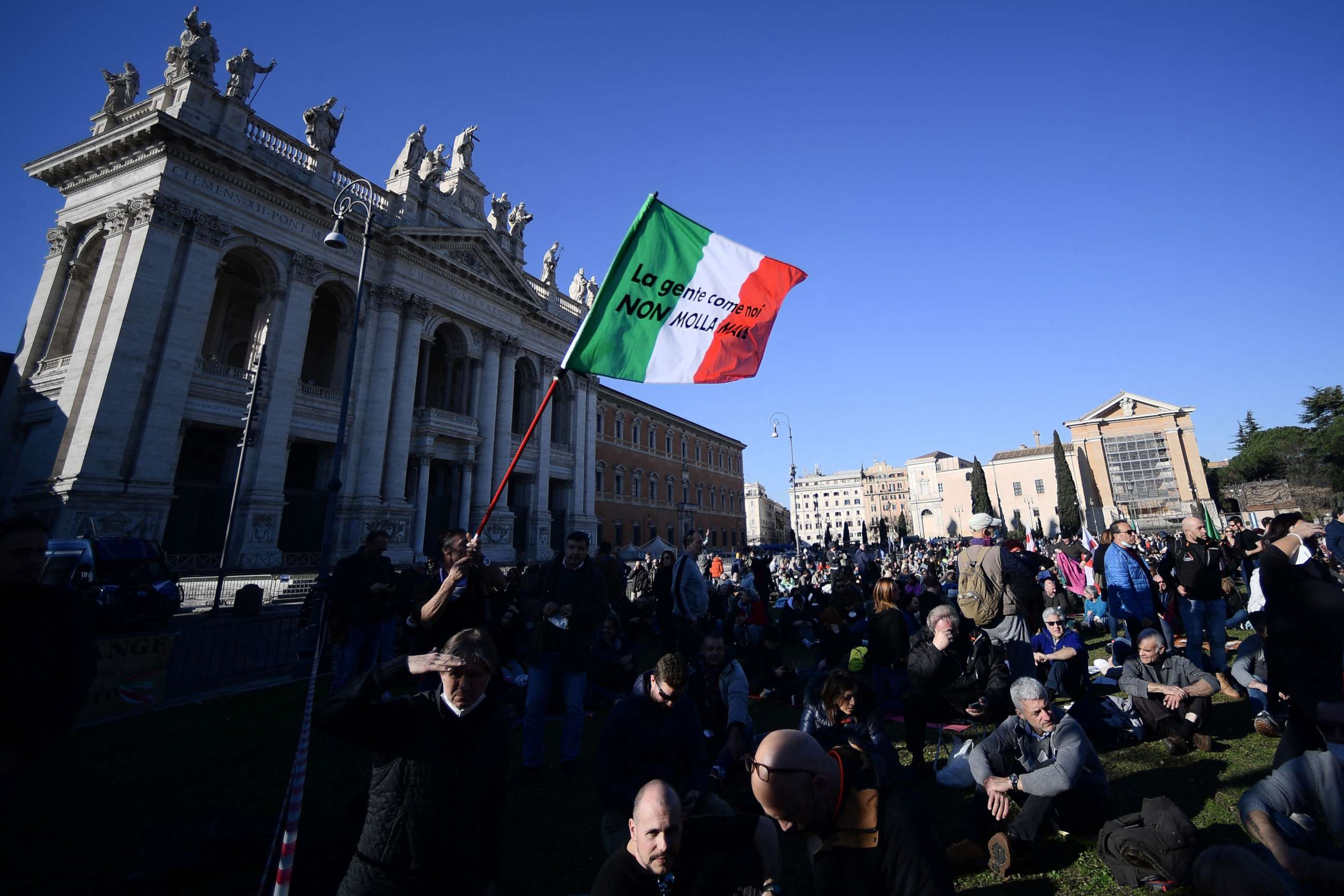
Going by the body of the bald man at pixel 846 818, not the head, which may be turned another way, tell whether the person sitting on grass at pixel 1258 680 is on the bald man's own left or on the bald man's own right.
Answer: on the bald man's own right

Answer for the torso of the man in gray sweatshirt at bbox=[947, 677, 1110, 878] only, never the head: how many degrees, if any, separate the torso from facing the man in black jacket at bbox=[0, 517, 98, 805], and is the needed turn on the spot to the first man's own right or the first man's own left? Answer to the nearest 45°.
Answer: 0° — they already face them

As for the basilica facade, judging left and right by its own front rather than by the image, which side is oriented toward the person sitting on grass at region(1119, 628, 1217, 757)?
front

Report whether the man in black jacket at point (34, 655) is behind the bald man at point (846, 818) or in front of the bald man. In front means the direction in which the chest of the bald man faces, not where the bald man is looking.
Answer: in front

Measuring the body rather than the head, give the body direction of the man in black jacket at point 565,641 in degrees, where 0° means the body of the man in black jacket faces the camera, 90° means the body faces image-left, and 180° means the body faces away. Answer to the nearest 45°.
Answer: approximately 0°

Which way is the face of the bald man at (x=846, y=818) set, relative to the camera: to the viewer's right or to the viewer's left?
to the viewer's left

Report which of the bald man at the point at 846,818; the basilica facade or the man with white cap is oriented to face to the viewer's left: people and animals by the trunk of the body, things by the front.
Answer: the bald man

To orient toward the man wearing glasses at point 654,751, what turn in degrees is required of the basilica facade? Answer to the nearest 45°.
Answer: approximately 45° to its right

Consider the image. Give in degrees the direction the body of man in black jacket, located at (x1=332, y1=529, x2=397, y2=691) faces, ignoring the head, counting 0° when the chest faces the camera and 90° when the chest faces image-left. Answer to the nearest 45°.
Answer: approximately 315°

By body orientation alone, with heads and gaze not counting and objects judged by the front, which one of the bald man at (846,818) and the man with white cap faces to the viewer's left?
the bald man

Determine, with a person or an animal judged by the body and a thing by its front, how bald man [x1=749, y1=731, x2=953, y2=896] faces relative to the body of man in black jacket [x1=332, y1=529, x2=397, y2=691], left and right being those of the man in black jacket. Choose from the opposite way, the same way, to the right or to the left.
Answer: the opposite way

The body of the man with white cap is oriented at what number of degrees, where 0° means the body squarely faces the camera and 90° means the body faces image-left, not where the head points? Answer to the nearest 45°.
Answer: approximately 225°

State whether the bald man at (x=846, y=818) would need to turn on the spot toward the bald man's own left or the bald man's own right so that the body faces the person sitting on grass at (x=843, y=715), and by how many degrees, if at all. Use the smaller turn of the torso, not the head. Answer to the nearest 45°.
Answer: approximately 90° to the bald man's own right

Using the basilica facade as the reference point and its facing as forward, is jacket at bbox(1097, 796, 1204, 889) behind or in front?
in front
